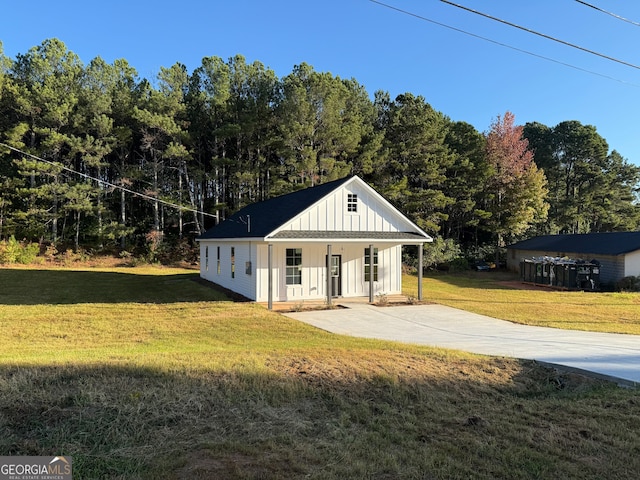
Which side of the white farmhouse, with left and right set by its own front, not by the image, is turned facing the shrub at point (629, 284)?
left

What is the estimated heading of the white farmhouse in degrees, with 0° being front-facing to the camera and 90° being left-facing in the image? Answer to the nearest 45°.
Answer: approximately 315°

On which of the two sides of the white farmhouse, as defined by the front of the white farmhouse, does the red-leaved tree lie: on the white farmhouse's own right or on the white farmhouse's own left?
on the white farmhouse's own left

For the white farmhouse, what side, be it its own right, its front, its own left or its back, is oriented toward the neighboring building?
left

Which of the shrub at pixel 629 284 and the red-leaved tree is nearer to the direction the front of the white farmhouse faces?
the shrub
